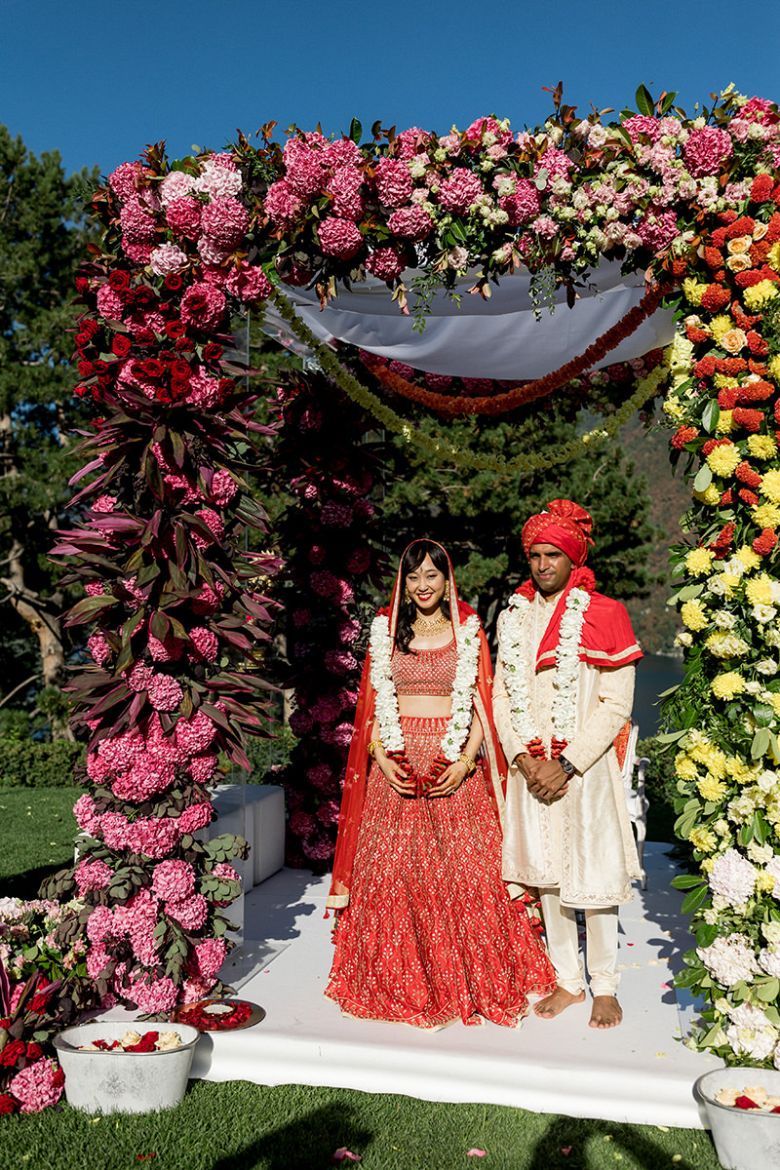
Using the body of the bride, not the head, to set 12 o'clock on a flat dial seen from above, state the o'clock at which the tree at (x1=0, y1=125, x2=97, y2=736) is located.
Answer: The tree is roughly at 5 o'clock from the bride.

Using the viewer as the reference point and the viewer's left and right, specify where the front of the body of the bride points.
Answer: facing the viewer

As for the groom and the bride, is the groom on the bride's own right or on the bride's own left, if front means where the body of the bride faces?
on the bride's own left

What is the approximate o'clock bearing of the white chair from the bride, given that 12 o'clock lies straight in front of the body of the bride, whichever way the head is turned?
The white chair is roughly at 7 o'clock from the bride.
